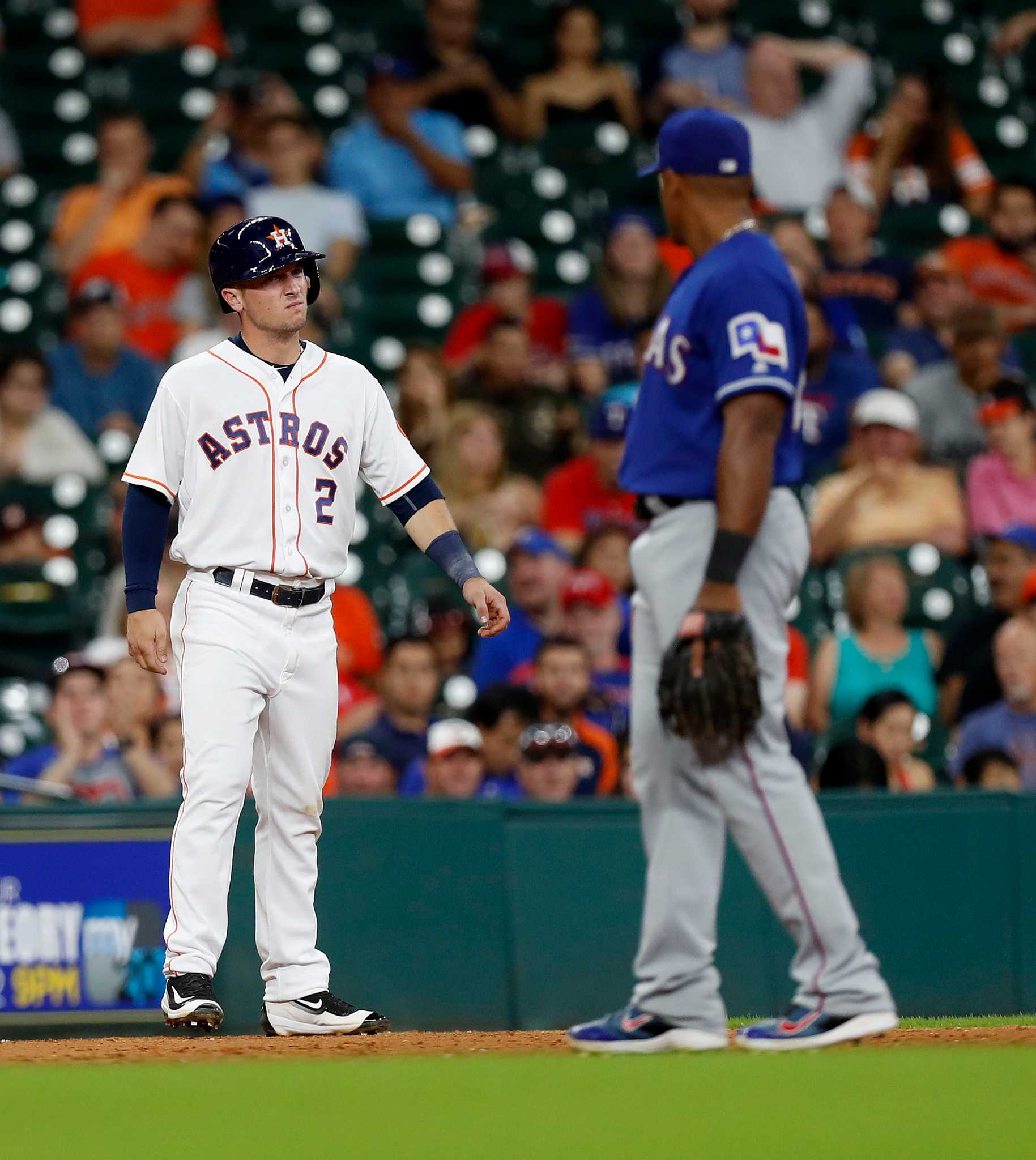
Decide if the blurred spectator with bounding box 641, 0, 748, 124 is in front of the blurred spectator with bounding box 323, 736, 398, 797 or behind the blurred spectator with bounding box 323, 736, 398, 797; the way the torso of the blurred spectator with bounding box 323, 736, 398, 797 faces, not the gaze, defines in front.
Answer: behind

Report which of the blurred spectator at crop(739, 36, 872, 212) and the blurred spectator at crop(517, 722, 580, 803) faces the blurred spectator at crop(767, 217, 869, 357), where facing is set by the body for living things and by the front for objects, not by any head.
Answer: the blurred spectator at crop(739, 36, 872, 212)

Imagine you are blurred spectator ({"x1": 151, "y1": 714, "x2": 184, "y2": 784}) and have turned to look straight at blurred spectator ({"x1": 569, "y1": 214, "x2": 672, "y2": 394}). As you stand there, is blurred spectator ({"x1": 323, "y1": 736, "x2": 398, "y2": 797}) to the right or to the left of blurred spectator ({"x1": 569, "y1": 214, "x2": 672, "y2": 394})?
right

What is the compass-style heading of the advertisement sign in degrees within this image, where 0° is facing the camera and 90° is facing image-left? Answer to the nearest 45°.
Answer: approximately 0°

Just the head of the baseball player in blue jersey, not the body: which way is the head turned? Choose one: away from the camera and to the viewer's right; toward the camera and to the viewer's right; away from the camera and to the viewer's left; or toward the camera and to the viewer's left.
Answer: away from the camera and to the viewer's left

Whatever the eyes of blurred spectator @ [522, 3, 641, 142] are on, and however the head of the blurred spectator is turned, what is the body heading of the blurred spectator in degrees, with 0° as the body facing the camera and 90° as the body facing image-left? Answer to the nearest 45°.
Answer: approximately 0°

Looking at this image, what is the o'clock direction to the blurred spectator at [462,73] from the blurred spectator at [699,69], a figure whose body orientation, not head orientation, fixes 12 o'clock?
the blurred spectator at [462,73] is roughly at 3 o'clock from the blurred spectator at [699,69].

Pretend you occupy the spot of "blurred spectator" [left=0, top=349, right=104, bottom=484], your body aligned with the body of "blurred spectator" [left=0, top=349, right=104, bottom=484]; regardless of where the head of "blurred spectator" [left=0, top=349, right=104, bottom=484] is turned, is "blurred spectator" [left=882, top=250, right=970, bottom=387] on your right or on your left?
on your left
